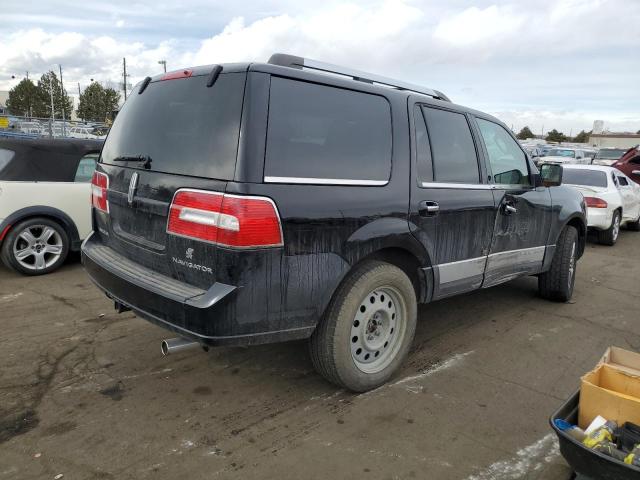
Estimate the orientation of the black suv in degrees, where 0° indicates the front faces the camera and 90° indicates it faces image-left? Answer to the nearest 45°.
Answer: approximately 225°

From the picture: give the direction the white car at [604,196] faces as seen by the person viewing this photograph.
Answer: facing away from the viewer and to the right of the viewer

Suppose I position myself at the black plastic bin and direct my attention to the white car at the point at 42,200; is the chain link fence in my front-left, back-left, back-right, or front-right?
front-right

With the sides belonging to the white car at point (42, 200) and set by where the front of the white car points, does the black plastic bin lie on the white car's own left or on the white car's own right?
on the white car's own right

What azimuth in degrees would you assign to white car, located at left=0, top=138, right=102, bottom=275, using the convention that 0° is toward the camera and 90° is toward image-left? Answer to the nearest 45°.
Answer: approximately 270°

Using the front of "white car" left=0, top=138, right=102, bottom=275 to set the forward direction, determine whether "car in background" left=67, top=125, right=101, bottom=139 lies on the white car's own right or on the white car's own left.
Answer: on the white car's own left
